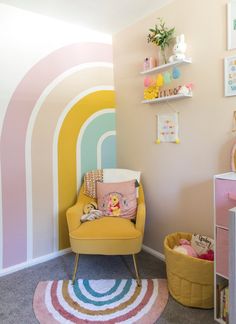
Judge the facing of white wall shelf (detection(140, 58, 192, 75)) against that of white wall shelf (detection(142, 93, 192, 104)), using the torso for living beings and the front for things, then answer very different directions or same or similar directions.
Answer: same or similar directions

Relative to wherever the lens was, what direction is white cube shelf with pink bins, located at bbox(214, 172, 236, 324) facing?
facing the viewer and to the left of the viewer

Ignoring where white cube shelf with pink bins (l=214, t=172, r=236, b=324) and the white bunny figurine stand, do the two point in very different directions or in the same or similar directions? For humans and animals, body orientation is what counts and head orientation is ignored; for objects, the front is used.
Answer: same or similar directions

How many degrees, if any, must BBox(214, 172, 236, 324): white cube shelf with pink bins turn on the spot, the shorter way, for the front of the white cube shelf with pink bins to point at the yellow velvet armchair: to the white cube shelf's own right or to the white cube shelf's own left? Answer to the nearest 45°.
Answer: approximately 45° to the white cube shelf's own right

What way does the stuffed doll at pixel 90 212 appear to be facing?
toward the camera

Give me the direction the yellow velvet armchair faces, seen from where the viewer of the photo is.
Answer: facing the viewer

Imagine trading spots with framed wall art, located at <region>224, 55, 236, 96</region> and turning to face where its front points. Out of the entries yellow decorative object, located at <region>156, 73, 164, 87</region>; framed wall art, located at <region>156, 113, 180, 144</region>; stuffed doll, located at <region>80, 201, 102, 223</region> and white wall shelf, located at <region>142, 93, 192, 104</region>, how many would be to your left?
0

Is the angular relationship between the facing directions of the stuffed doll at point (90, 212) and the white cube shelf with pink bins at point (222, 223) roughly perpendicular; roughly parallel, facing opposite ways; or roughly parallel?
roughly perpendicular

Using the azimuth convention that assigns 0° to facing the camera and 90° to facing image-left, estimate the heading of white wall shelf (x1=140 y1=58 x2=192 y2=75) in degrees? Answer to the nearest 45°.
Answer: approximately 45°
